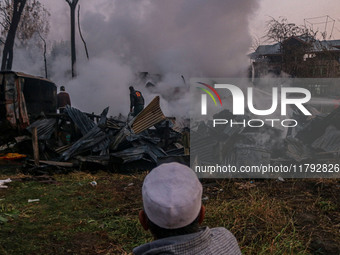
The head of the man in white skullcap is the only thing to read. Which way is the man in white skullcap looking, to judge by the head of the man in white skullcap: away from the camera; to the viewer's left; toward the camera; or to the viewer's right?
away from the camera

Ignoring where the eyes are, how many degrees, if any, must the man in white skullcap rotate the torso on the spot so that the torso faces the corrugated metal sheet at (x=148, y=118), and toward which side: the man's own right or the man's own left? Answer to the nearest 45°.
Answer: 0° — they already face it

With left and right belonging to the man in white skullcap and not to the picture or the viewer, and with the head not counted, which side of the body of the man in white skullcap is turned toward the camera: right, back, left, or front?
back

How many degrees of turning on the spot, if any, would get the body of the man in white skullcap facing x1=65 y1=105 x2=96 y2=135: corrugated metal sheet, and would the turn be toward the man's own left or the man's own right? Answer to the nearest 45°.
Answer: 0° — they already face it

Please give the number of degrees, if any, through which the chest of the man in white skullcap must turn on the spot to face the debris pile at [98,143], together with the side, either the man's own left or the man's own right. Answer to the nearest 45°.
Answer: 0° — they already face it

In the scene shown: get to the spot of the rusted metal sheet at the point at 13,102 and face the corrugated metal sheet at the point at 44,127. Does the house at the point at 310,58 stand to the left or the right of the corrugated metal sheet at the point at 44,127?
left
